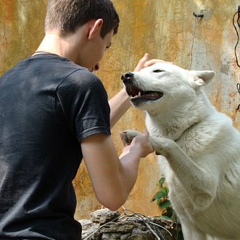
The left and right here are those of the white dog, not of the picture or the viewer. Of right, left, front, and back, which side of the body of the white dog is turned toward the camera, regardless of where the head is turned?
left
